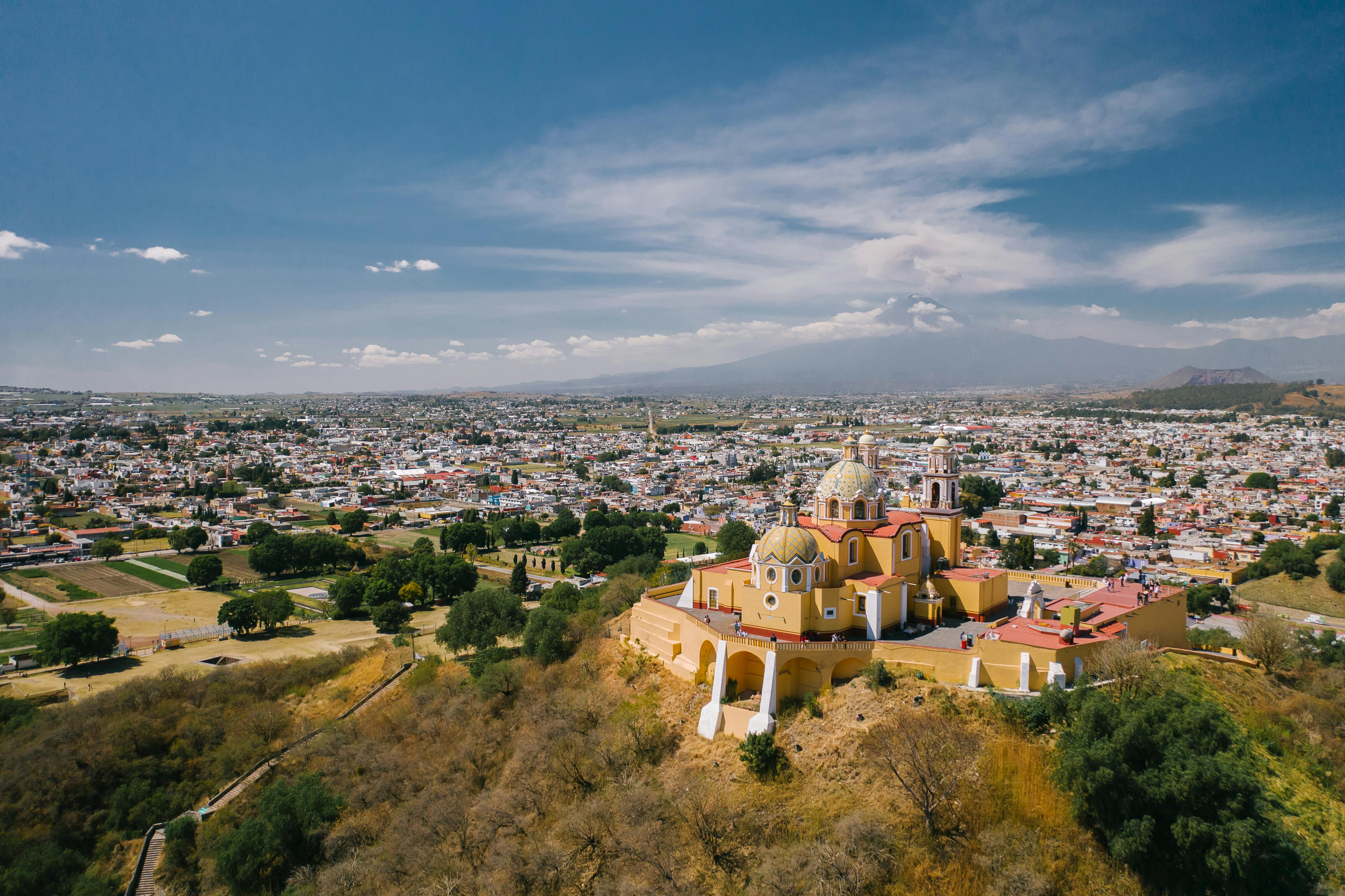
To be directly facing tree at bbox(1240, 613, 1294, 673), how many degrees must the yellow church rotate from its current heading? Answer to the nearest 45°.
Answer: approximately 45° to its right

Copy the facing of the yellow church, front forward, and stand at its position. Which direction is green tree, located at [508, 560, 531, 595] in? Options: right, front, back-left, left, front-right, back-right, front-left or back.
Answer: left

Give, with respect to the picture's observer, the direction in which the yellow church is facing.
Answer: facing away from the viewer and to the right of the viewer

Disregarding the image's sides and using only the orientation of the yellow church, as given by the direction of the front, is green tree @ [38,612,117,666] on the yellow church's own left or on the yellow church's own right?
on the yellow church's own left

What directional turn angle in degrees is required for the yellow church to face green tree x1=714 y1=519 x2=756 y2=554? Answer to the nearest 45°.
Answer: approximately 45° to its left

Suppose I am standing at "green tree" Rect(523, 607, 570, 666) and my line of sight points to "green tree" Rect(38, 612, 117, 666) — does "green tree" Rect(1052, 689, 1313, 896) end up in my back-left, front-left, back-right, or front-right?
back-left

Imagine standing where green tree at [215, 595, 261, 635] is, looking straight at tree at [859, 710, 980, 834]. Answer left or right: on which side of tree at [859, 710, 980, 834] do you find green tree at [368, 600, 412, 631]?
left

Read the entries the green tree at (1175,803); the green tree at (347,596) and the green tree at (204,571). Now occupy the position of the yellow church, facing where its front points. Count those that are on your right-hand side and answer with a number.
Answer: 1

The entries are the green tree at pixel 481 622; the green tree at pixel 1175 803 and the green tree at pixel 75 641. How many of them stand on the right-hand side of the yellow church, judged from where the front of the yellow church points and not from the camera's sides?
1

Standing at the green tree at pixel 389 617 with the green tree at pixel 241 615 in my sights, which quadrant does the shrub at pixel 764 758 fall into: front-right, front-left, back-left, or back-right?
back-left

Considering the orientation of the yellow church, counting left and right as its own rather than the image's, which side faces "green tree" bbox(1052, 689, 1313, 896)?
right

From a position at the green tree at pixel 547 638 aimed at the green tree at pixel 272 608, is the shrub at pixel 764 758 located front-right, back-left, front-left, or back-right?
back-left

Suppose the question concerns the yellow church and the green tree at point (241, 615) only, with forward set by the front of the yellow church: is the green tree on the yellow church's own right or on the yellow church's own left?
on the yellow church's own left

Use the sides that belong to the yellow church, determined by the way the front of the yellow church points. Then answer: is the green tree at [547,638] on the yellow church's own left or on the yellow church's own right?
on the yellow church's own left
